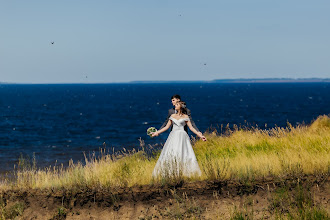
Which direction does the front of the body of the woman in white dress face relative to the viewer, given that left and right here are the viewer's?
facing the viewer
